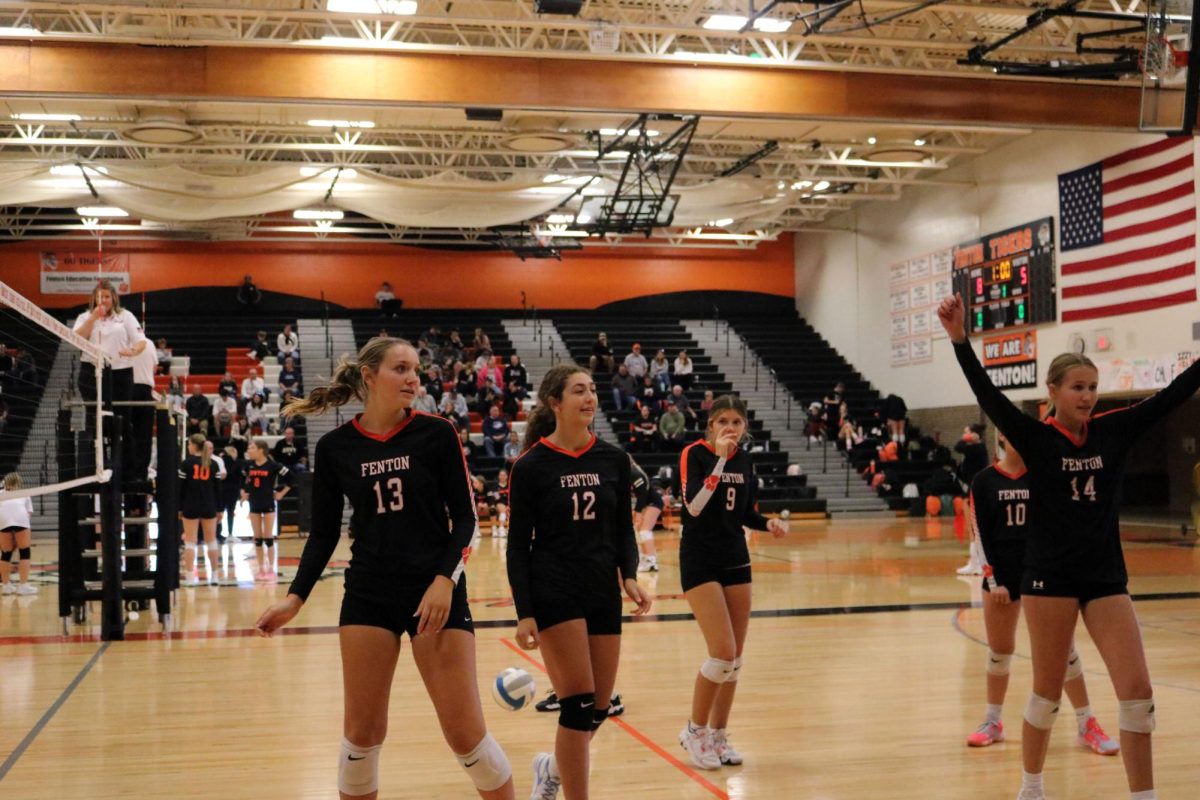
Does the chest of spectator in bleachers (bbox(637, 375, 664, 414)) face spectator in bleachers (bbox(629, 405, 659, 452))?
yes

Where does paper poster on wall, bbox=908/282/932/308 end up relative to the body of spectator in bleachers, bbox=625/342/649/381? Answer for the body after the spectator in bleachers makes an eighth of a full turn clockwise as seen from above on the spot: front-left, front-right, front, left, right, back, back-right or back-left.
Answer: back-left

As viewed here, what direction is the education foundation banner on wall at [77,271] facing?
toward the camera

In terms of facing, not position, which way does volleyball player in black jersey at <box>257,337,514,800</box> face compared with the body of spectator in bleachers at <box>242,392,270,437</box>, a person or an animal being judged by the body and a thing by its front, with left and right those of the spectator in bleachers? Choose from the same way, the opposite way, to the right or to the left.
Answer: the same way

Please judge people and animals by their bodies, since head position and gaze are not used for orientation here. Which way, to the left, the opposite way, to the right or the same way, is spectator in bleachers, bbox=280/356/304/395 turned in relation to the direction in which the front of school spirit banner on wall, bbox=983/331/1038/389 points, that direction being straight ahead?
to the left

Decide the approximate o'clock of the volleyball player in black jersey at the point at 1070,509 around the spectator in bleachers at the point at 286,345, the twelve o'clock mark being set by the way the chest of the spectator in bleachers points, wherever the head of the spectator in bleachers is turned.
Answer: The volleyball player in black jersey is roughly at 12 o'clock from the spectator in bleachers.

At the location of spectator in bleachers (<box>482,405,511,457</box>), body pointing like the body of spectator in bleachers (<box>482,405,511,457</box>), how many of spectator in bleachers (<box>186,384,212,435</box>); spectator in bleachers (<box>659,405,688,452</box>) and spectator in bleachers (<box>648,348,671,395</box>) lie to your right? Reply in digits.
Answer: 1

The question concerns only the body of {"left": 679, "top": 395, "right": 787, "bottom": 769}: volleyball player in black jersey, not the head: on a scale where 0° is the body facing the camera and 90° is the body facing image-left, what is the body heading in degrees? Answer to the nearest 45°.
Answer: approximately 315°

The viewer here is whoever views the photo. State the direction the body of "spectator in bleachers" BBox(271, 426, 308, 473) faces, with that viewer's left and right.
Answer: facing the viewer

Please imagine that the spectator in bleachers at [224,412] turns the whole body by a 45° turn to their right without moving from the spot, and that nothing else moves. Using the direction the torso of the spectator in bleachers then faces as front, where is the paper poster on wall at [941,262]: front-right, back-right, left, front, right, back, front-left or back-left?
back-left

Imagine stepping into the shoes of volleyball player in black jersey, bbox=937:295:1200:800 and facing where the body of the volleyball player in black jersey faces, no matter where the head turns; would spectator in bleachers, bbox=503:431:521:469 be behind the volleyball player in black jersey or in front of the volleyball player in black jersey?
behind

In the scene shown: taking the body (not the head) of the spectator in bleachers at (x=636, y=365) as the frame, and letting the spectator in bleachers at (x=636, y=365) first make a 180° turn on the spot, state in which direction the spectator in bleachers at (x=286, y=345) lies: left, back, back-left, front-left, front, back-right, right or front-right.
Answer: left

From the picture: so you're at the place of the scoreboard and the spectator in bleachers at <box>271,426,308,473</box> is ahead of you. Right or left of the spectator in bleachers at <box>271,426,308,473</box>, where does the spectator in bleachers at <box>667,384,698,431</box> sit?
right

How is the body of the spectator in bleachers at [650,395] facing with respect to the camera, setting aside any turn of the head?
toward the camera

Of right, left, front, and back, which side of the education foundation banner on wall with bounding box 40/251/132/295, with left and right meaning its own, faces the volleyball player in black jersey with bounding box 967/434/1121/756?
front

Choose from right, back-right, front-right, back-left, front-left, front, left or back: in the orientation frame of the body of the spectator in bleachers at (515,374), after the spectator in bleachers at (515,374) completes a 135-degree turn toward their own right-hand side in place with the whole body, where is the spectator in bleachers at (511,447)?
back-left

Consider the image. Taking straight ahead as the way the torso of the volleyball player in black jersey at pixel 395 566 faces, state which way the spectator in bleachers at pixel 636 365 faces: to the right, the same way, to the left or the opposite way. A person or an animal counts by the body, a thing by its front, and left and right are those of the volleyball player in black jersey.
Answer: the same way

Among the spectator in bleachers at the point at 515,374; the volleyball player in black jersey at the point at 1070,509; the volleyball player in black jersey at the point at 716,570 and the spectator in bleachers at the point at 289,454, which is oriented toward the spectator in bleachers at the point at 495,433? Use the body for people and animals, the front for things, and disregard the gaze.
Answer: the spectator in bleachers at the point at 515,374

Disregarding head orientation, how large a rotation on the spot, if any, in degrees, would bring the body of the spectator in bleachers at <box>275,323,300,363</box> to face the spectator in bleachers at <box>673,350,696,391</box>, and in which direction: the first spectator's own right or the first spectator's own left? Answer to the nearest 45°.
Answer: approximately 90° to the first spectator's own left

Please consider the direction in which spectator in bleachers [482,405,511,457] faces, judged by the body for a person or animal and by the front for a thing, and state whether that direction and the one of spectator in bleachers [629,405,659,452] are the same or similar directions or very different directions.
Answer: same or similar directions

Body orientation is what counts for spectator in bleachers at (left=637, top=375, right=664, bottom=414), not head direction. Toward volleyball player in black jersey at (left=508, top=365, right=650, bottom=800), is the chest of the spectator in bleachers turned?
yes

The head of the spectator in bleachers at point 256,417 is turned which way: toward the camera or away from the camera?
toward the camera
